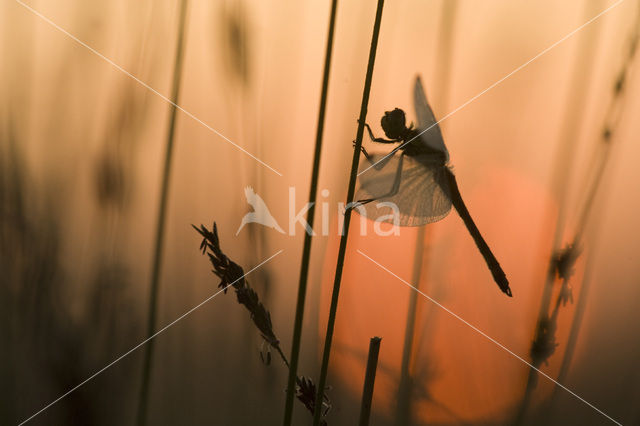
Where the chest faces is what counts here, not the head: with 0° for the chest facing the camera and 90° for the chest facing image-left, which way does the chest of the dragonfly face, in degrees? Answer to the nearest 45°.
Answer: approximately 90°
